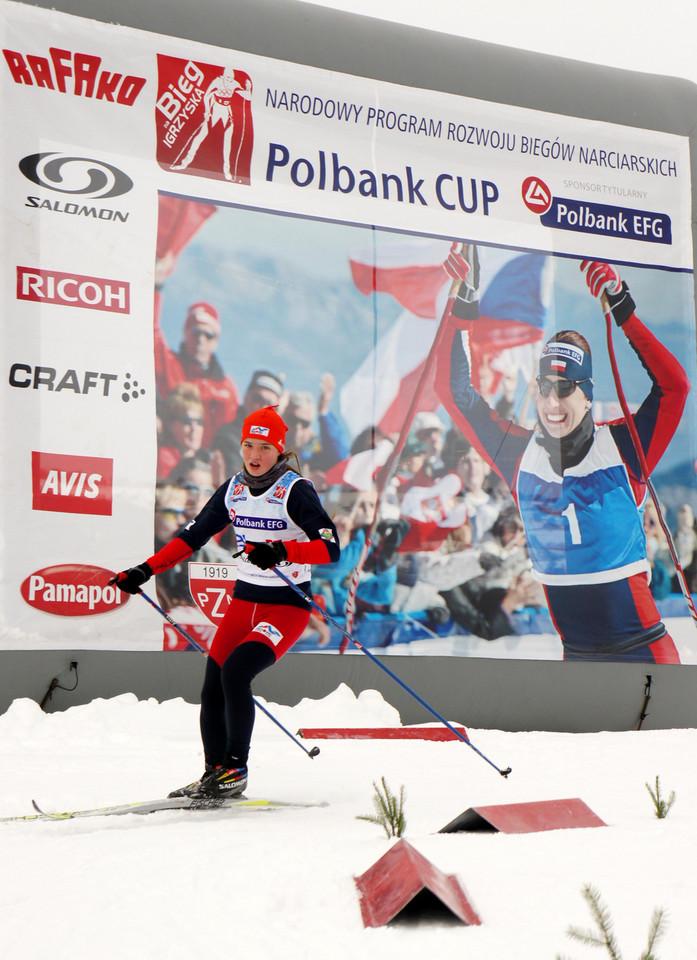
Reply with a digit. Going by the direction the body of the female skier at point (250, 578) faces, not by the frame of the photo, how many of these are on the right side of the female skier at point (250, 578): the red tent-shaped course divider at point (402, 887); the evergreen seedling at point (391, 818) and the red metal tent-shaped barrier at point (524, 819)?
0

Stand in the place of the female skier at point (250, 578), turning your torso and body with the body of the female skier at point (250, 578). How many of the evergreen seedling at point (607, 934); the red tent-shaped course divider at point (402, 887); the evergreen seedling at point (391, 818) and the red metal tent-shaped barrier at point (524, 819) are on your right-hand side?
0

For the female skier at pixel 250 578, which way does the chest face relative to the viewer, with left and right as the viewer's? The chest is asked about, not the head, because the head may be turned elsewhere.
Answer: facing the viewer and to the left of the viewer

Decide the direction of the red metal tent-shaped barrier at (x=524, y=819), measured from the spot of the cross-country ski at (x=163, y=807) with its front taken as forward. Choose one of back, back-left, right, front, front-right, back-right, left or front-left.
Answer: back-left

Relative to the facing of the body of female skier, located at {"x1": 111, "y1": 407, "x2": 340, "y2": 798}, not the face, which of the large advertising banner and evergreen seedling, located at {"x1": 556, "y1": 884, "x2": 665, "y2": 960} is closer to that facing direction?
the evergreen seedling

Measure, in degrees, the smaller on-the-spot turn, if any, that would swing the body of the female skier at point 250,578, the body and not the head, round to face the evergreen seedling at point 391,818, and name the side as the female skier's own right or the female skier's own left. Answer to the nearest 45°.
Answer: approximately 90° to the female skier's own left

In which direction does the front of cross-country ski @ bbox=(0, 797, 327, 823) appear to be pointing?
to the viewer's left

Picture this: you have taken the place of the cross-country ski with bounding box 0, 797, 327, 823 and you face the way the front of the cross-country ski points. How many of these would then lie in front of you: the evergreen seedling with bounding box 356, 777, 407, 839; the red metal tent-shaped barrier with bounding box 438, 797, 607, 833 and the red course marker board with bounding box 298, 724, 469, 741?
0

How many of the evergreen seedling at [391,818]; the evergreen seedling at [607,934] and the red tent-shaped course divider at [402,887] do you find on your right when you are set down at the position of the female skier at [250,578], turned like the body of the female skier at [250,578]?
0

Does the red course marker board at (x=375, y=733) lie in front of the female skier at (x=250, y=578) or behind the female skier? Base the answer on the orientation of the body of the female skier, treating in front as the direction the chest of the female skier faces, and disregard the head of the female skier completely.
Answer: behind

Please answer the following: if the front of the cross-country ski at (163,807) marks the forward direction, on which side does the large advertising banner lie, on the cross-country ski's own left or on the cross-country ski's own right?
on the cross-country ski's own right

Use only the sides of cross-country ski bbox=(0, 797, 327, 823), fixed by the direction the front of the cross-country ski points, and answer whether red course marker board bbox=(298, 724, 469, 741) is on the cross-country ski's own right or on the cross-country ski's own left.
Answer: on the cross-country ski's own right

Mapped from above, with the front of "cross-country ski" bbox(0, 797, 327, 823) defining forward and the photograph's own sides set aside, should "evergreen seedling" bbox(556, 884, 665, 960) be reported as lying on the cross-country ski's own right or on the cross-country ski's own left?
on the cross-country ski's own left

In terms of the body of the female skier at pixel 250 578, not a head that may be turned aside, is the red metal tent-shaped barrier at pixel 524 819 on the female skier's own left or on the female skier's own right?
on the female skier's own left

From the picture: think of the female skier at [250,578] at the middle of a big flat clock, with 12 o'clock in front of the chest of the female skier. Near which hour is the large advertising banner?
The large advertising banner is roughly at 5 o'clock from the female skier.

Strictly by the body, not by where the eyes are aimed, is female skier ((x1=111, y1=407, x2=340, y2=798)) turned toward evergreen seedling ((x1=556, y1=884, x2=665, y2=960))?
no

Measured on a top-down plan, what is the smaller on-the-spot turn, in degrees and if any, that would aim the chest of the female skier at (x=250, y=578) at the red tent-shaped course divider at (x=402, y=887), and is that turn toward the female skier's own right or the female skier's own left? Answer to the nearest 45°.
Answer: approximately 45° to the female skier's own left

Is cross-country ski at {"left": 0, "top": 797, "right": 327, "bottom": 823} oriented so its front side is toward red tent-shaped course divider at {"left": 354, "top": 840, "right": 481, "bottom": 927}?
no

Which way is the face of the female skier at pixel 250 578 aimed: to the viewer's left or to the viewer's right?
to the viewer's left
